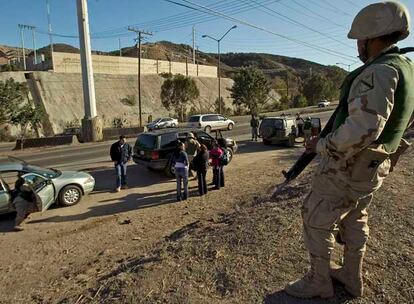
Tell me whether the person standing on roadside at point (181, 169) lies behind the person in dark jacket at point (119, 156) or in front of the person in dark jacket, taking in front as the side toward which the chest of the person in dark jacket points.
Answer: in front

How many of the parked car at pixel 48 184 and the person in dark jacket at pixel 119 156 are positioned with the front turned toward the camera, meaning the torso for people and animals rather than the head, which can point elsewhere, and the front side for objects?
1

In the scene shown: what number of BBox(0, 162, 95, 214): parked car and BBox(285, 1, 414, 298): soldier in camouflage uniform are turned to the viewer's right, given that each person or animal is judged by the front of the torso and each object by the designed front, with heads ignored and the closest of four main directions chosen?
1

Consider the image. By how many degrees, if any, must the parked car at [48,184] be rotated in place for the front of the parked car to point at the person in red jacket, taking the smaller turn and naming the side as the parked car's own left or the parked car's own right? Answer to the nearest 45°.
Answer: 0° — it already faces them

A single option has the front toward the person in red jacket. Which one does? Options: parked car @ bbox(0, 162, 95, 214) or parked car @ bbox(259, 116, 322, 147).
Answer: parked car @ bbox(0, 162, 95, 214)

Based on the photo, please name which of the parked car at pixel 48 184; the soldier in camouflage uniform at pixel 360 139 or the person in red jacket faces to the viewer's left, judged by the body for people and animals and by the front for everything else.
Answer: the soldier in camouflage uniform

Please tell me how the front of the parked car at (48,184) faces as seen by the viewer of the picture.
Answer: facing to the right of the viewer

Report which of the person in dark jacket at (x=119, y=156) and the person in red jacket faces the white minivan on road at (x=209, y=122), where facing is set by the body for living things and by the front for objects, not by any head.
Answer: the person in red jacket

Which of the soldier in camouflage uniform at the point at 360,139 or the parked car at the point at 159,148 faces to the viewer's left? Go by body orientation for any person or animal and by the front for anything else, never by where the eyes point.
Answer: the soldier in camouflage uniform

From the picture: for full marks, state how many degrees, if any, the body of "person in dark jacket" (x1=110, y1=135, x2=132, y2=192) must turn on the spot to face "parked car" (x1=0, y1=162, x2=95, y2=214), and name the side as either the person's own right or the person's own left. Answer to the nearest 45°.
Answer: approximately 45° to the person's own right

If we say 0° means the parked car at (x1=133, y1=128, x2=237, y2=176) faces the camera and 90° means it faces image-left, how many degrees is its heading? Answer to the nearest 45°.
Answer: approximately 225°
